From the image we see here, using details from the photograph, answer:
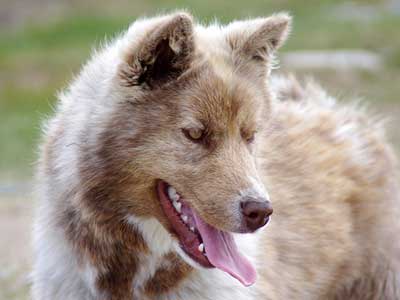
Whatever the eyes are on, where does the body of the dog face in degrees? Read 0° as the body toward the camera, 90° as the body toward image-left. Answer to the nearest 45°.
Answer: approximately 45°
